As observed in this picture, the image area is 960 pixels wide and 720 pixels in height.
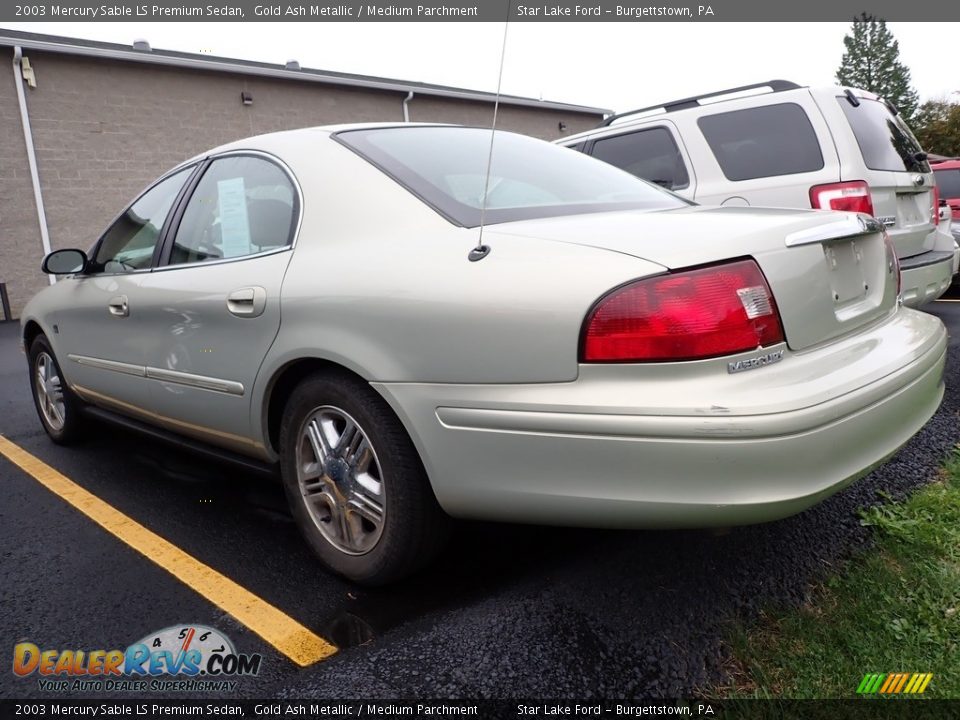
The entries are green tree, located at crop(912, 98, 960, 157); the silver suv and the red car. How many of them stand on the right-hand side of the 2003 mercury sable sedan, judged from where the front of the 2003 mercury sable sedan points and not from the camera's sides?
3

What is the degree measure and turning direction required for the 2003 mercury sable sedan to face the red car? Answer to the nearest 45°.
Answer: approximately 90° to its right

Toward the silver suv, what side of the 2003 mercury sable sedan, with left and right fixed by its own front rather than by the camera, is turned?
right

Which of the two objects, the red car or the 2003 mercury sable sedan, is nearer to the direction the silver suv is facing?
the red car

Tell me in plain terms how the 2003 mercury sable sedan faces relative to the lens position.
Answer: facing away from the viewer and to the left of the viewer

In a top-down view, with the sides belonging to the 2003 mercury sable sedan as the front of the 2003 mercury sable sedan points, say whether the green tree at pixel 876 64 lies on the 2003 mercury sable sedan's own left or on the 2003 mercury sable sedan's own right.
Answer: on the 2003 mercury sable sedan's own right

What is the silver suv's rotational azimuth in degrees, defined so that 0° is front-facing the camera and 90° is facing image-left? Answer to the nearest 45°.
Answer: approximately 135°

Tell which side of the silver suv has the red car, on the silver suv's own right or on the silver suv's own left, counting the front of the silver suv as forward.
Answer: on the silver suv's own right

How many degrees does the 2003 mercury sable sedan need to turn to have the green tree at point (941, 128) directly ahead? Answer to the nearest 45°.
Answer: approximately 90° to its right
